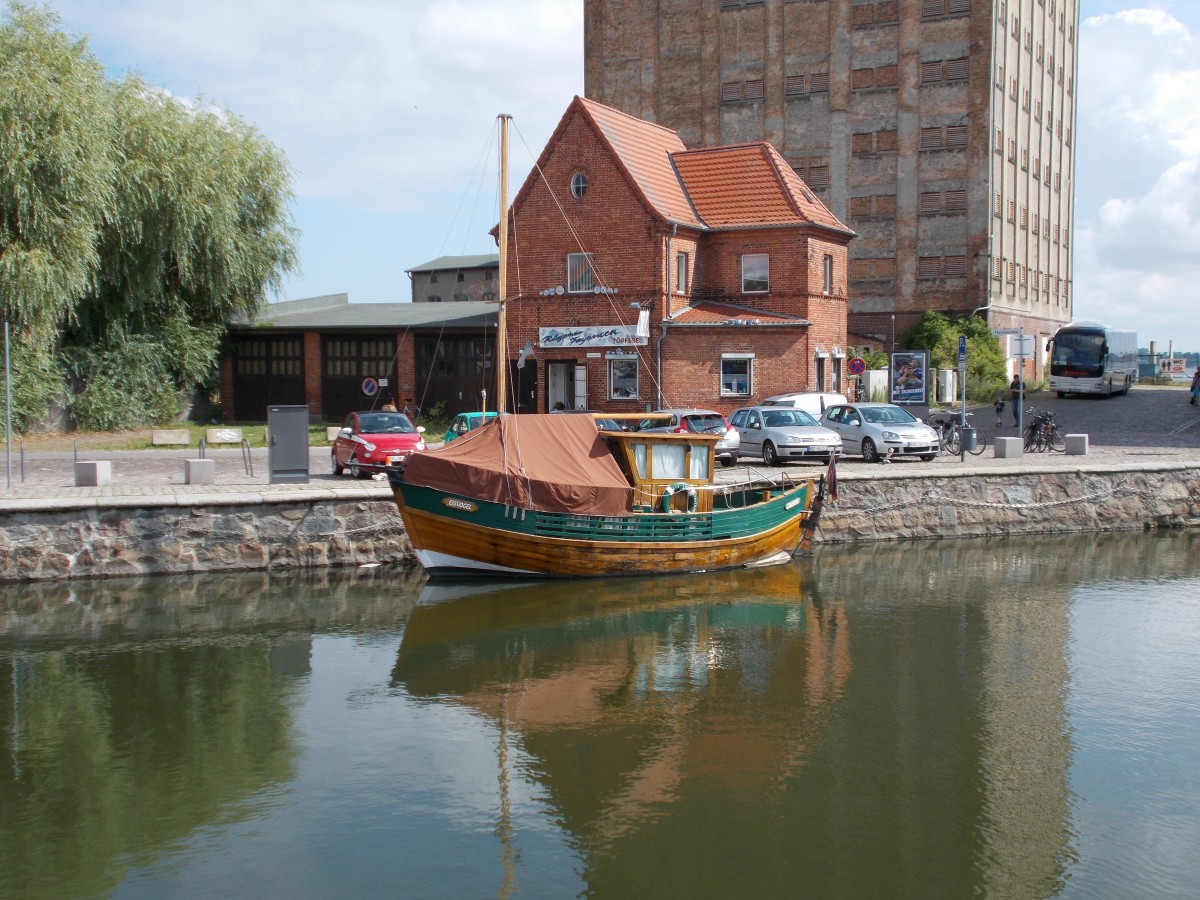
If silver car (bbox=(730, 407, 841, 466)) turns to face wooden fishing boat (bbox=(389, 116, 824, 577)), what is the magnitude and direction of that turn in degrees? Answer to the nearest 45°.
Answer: approximately 45° to its right

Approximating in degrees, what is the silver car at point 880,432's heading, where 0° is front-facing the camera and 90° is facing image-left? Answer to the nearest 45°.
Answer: approximately 315°

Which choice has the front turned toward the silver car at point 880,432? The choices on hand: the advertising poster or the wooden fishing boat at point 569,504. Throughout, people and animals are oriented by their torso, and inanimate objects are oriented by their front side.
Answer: the advertising poster

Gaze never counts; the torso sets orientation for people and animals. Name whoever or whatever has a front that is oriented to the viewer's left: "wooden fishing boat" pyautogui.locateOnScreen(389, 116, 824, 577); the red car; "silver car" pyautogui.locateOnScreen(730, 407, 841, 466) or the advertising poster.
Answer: the wooden fishing boat

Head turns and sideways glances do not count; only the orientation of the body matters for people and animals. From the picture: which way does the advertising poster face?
toward the camera

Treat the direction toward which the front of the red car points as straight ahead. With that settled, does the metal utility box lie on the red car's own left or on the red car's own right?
on the red car's own right

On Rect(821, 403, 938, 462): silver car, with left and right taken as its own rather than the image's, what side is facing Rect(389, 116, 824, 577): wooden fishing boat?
right

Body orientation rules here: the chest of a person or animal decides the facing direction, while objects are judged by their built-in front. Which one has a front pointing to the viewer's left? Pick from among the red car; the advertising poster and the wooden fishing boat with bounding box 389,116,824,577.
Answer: the wooden fishing boat

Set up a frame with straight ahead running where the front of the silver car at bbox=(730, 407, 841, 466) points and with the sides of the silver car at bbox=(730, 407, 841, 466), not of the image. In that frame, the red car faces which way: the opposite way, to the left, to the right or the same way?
the same way

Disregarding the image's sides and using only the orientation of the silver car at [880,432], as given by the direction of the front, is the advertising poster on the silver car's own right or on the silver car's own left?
on the silver car's own left

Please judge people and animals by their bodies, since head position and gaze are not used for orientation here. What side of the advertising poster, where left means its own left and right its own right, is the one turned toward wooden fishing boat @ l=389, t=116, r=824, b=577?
front

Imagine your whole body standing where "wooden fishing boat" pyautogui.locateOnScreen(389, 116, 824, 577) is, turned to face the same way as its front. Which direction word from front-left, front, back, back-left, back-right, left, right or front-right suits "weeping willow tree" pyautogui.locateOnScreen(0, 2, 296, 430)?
front-right

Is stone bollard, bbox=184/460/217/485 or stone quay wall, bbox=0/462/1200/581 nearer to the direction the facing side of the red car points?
the stone quay wall

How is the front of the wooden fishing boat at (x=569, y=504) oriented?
to the viewer's left

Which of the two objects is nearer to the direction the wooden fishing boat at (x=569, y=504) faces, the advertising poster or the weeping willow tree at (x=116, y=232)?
the weeping willow tree

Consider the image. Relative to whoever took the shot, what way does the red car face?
facing the viewer and to the right of the viewer

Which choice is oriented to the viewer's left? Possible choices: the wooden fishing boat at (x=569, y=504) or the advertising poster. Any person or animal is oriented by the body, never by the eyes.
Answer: the wooden fishing boat
